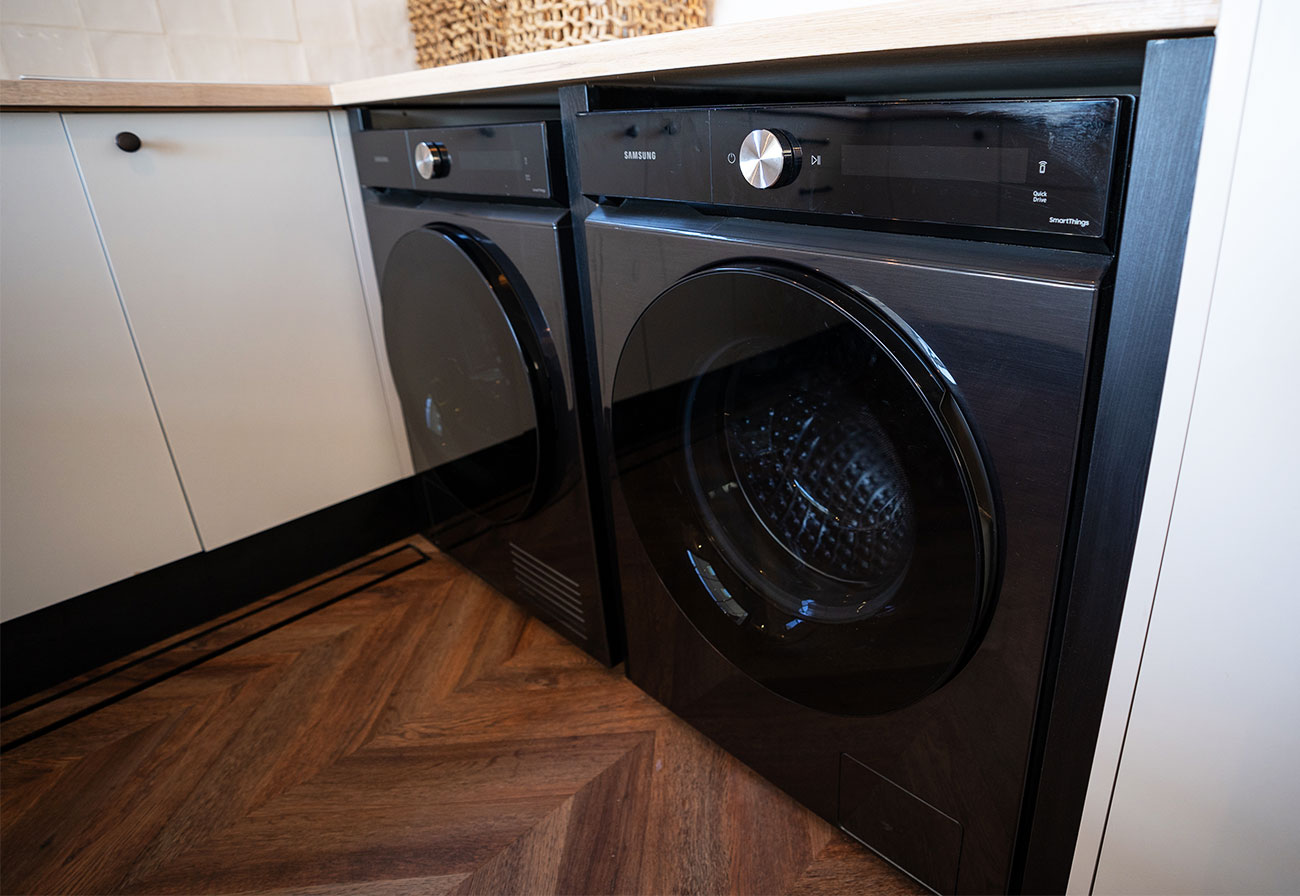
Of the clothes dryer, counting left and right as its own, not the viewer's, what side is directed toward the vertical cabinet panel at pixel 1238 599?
left

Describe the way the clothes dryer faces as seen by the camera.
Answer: facing the viewer and to the left of the viewer

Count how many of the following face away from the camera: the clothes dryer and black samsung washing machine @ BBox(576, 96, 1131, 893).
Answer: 0

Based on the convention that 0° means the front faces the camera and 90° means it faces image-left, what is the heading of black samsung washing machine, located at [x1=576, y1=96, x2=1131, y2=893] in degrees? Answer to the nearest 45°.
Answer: approximately 45°

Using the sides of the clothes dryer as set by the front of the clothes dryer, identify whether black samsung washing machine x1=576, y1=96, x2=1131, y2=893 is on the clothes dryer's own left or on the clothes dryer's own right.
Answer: on the clothes dryer's own left

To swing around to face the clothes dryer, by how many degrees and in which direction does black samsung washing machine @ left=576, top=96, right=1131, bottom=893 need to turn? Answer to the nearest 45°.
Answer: approximately 90° to its right
